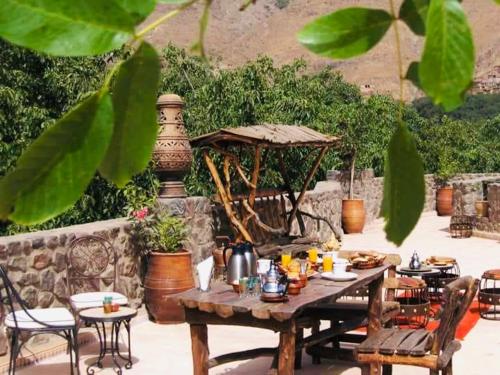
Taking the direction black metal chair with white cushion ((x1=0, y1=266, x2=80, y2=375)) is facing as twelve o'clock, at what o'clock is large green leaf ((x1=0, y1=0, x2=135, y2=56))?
The large green leaf is roughly at 3 o'clock from the black metal chair with white cushion.

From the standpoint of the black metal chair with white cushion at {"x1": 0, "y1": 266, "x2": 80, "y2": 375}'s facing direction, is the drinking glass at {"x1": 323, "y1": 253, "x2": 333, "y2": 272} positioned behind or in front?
in front

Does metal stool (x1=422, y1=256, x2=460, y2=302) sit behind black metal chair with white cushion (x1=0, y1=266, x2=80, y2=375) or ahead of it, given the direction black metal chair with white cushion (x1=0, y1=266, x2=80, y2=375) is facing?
ahead

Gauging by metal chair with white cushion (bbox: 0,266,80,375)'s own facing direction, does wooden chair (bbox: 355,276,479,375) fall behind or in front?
in front

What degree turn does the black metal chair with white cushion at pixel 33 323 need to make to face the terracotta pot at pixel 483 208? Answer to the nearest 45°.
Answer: approximately 45° to its left

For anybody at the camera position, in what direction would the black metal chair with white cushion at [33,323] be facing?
facing to the right of the viewer

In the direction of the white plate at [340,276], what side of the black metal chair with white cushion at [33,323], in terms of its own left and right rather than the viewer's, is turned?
front

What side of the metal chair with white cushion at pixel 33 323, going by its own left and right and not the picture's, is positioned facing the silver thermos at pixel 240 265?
front

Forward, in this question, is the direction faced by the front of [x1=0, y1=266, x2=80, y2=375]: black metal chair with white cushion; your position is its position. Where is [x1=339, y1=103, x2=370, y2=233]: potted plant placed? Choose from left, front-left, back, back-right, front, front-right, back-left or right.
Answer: front-left

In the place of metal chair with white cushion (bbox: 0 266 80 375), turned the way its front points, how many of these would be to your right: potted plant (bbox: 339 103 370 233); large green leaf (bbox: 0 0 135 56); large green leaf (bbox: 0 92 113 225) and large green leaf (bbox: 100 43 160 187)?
3

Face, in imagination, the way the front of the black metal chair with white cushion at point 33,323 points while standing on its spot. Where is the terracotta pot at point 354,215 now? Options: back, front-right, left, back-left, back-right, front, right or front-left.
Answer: front-left

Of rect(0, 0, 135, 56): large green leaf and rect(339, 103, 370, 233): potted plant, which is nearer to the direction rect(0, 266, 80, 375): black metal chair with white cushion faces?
the potted plant
